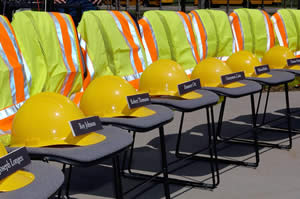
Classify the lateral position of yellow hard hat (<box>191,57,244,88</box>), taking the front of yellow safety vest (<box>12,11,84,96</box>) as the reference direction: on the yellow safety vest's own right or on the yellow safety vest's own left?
on the yellow safety vest's own left

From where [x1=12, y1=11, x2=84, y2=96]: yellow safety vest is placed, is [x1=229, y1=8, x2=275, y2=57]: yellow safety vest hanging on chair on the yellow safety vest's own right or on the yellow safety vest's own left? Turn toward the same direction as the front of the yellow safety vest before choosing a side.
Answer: on the yellow safety vest's own left

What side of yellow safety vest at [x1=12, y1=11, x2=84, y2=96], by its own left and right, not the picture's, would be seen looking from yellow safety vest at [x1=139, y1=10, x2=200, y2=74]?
left

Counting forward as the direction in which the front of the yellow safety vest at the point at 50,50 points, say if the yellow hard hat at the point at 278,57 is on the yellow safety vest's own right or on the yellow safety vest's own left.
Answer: on the yellow safety vest's own left

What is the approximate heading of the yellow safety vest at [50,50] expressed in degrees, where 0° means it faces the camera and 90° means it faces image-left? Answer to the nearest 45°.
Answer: approximately 315°

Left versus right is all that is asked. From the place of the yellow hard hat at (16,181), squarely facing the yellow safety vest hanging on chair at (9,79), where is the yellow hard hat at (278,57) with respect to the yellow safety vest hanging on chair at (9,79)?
right

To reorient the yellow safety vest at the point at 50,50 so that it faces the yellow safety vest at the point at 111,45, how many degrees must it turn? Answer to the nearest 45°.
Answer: approximately 90° to its left

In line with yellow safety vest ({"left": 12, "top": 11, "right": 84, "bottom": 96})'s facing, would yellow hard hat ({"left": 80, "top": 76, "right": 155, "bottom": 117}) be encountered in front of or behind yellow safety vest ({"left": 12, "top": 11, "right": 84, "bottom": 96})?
in front
